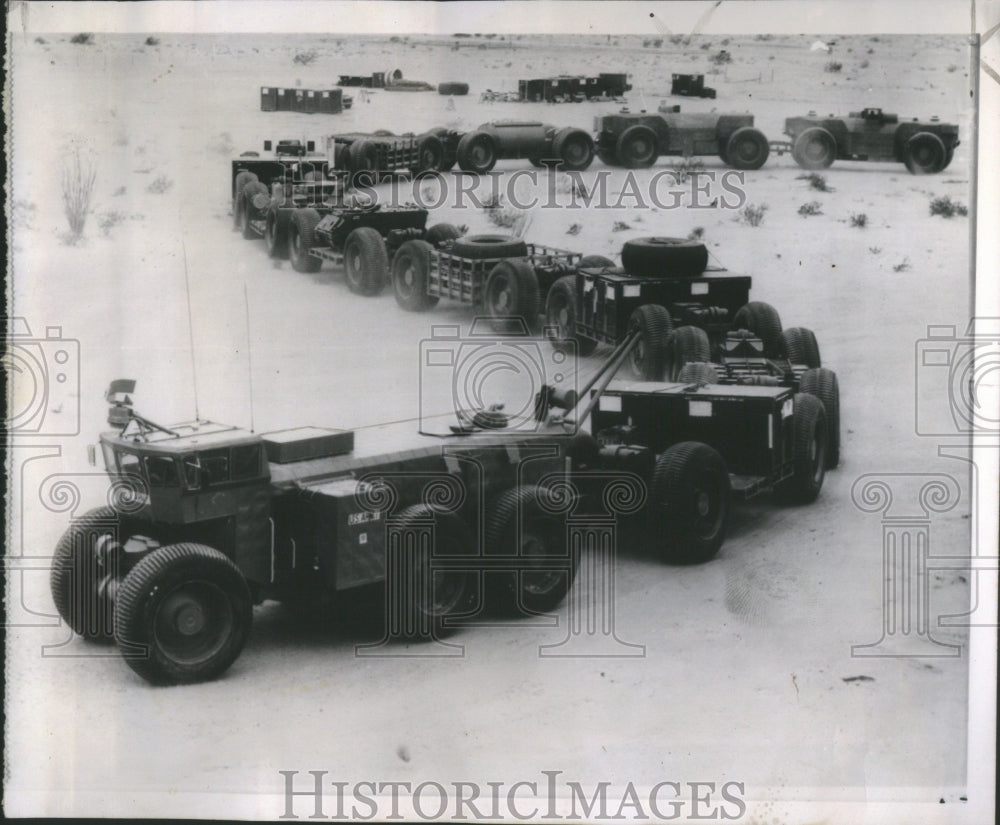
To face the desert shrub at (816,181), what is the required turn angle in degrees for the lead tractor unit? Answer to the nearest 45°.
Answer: approximately 180°

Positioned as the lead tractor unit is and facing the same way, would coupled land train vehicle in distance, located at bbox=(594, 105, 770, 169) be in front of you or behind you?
behind

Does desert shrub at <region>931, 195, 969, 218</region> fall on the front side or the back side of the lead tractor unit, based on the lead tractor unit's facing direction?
on the back side

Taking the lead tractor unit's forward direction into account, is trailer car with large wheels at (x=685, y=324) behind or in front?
behind

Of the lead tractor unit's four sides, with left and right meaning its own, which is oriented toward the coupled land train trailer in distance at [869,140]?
back

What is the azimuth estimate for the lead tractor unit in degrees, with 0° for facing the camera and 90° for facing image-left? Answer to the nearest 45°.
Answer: approximately 45°
